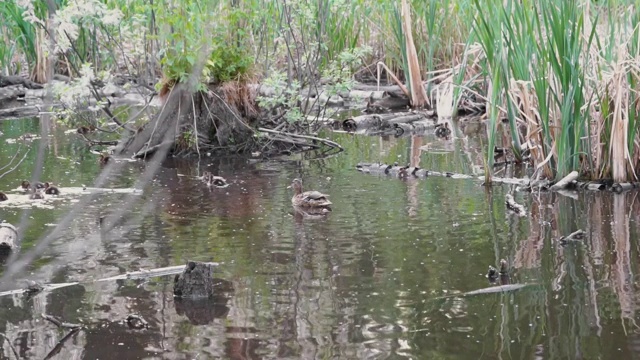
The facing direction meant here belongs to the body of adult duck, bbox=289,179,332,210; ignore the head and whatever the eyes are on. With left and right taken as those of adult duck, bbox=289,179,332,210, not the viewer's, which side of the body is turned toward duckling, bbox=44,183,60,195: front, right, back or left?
front

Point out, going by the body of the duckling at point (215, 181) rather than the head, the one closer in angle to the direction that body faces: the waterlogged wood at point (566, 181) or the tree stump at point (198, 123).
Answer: the tree stump

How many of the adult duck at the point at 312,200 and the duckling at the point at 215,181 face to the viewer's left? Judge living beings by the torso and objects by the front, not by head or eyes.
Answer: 2

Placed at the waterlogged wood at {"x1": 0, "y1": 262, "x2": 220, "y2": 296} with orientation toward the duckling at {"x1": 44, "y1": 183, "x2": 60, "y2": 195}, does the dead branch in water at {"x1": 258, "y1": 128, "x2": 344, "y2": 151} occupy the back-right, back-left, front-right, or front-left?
front-right

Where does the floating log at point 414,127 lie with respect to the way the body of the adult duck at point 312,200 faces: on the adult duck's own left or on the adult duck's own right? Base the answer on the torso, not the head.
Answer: on the adult duck's own right

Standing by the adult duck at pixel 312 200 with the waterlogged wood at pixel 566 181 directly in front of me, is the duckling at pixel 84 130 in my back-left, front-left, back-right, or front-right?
back-left

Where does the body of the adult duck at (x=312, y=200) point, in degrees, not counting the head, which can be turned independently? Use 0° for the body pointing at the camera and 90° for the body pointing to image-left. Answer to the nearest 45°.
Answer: approximately 90°

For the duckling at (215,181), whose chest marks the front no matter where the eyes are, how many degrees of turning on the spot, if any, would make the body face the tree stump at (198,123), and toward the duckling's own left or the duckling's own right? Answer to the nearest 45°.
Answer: approximately 90° to the duckling's own right

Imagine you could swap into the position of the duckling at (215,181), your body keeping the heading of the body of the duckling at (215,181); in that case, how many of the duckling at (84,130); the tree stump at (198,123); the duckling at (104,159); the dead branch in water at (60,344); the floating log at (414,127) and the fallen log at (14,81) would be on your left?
1

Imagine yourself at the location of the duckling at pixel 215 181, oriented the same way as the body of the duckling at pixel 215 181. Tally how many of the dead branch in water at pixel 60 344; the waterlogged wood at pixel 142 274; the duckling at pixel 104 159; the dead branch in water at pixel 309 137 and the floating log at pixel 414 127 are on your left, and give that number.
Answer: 2

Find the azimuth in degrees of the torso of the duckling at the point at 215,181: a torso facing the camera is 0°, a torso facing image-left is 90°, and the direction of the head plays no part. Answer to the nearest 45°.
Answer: approximately 90°

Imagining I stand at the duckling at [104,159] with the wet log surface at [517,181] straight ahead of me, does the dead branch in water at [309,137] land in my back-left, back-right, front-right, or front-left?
front-left
